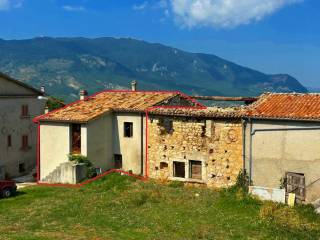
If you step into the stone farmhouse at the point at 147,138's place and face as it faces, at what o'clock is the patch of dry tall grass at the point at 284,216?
The patch of dry tall grass is roughly at 11 o'clock from the stone farmhouse.

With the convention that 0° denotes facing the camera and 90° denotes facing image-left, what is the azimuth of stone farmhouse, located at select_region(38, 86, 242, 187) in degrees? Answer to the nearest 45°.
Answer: approximately 0°

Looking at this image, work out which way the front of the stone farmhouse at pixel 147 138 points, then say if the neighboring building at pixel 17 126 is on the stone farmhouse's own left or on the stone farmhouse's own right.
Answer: on the stone farmhouse's own right

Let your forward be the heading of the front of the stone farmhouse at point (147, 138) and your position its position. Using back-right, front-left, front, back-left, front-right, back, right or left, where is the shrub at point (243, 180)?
front-left

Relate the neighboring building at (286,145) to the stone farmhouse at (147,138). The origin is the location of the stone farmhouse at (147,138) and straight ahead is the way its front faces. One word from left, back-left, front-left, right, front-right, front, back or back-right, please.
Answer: front-left
